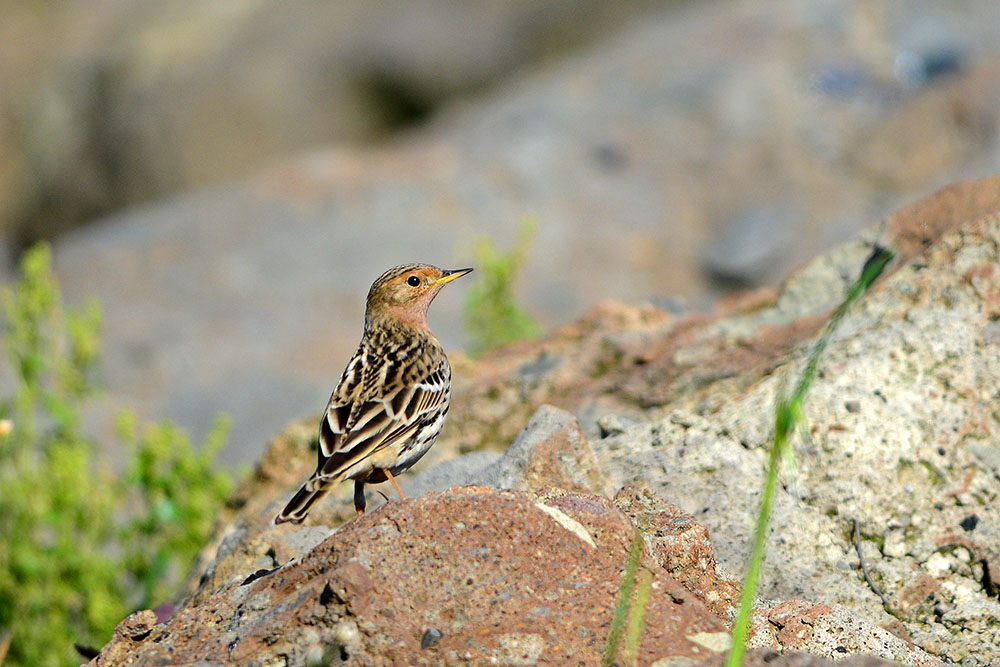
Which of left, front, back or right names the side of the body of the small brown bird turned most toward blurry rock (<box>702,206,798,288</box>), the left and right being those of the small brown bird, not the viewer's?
front

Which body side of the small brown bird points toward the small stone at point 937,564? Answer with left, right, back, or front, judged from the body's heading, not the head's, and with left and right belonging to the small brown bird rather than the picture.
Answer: right

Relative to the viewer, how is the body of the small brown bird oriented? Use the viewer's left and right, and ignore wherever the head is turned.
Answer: facing away from the viewer and to the right of the viewer

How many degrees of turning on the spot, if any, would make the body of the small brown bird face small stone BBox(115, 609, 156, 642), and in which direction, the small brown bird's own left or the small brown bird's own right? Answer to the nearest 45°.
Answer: approximately 180°

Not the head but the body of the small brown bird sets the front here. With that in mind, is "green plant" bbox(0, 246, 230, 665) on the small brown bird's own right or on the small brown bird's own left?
on the small brown bird's own left

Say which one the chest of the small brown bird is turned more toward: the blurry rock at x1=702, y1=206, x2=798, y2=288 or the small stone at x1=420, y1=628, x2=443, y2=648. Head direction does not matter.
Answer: the blurry rock
